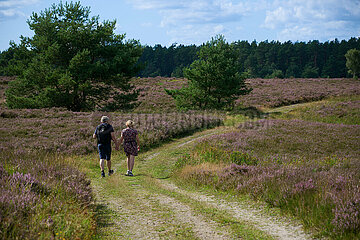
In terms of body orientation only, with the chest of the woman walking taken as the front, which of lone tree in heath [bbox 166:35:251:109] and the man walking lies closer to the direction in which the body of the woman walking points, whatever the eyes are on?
the lone tree in heath

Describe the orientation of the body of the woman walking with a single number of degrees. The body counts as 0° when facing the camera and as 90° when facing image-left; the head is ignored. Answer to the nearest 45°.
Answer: approximately 180°

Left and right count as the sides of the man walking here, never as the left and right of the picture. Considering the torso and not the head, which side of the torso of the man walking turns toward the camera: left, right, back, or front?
back

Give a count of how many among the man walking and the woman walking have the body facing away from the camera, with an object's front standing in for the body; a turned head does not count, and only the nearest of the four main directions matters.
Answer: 2

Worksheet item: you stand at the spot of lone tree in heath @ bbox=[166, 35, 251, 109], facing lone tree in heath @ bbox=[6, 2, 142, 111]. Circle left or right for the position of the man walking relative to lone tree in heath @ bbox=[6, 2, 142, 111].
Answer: left

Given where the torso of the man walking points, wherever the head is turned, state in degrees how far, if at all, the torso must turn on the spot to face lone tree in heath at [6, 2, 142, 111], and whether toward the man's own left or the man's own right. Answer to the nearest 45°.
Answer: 0° — they already face it

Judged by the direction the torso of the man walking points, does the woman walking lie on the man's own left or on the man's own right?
on the man's own right

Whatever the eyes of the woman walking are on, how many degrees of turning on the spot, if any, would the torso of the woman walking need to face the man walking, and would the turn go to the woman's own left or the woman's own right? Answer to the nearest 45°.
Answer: approximately 135° to the woman's own left

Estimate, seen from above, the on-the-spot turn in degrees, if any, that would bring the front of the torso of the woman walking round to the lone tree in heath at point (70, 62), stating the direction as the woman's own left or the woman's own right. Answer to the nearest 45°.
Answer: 0° — they already face it
